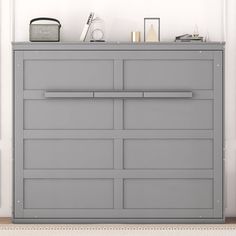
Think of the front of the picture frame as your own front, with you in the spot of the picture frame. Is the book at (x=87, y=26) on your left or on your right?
on your right

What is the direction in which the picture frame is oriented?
toward the camera
